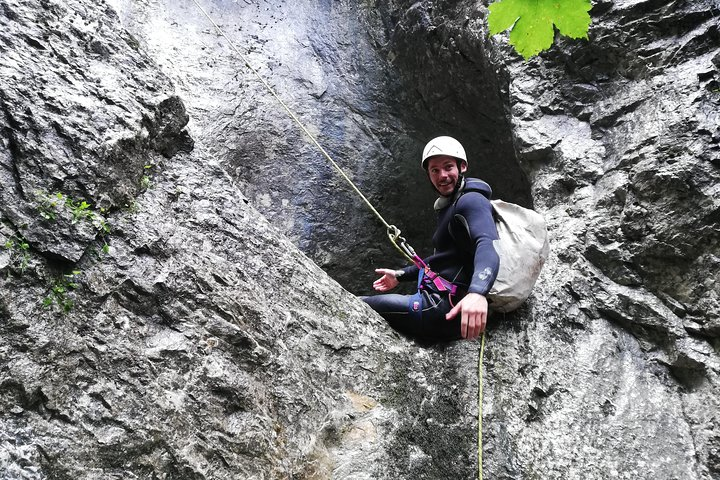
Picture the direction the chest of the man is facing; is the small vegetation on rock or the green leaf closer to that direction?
the small vegetation on rock

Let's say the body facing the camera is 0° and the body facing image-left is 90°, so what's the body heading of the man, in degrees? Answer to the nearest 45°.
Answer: approximately 90°

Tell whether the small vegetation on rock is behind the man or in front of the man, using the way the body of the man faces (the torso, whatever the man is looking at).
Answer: in front

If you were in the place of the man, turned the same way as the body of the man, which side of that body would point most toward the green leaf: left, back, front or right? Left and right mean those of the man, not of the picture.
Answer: left
